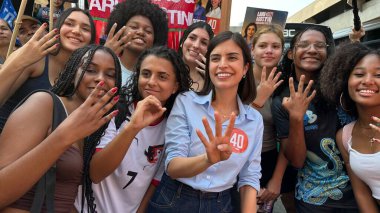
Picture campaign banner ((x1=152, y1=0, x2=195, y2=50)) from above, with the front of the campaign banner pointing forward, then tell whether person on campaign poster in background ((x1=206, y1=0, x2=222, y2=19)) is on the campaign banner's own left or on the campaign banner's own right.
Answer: on the campaign banner's own left

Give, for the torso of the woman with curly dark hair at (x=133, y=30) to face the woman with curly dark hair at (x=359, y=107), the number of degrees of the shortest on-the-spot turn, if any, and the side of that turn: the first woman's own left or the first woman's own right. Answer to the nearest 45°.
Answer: approximately 45° to the first woman's own left

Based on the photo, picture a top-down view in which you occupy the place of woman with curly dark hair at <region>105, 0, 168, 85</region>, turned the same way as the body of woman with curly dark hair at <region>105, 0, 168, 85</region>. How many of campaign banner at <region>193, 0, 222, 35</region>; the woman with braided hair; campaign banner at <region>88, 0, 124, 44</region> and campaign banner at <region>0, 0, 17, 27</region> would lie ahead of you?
1

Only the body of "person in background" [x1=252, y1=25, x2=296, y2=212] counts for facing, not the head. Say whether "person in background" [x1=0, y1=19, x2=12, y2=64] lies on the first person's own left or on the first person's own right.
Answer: on the first person's own right

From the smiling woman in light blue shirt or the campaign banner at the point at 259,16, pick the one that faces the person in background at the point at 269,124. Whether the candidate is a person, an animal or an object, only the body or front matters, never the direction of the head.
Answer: the campaign banner

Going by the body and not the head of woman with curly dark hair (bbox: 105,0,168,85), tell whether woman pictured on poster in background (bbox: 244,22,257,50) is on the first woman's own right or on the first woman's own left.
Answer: on the first woman's own left

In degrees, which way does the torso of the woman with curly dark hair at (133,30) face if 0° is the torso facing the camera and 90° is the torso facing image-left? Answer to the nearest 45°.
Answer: approximately 0°

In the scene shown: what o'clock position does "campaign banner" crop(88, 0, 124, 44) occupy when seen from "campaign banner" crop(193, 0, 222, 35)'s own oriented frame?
"campaign banner" crop(88, 0, 124, 44) is roughly at 2 o'clock from "campaign banner" crop(193, 0, 222, 35).

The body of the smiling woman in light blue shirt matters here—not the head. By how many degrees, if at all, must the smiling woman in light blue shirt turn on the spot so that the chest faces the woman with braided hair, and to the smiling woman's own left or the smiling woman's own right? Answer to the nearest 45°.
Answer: approximately 45° to the smiling woman's own right

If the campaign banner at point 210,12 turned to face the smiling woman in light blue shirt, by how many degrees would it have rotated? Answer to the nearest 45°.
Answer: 0° — it already faces them
